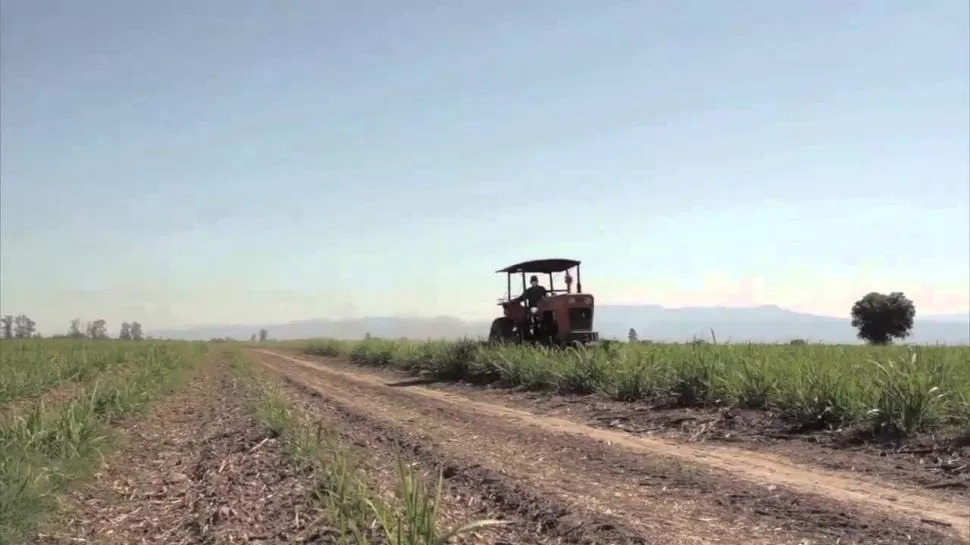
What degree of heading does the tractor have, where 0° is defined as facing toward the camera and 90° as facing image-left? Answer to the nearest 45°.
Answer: approximately 315°

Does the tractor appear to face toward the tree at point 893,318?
no
